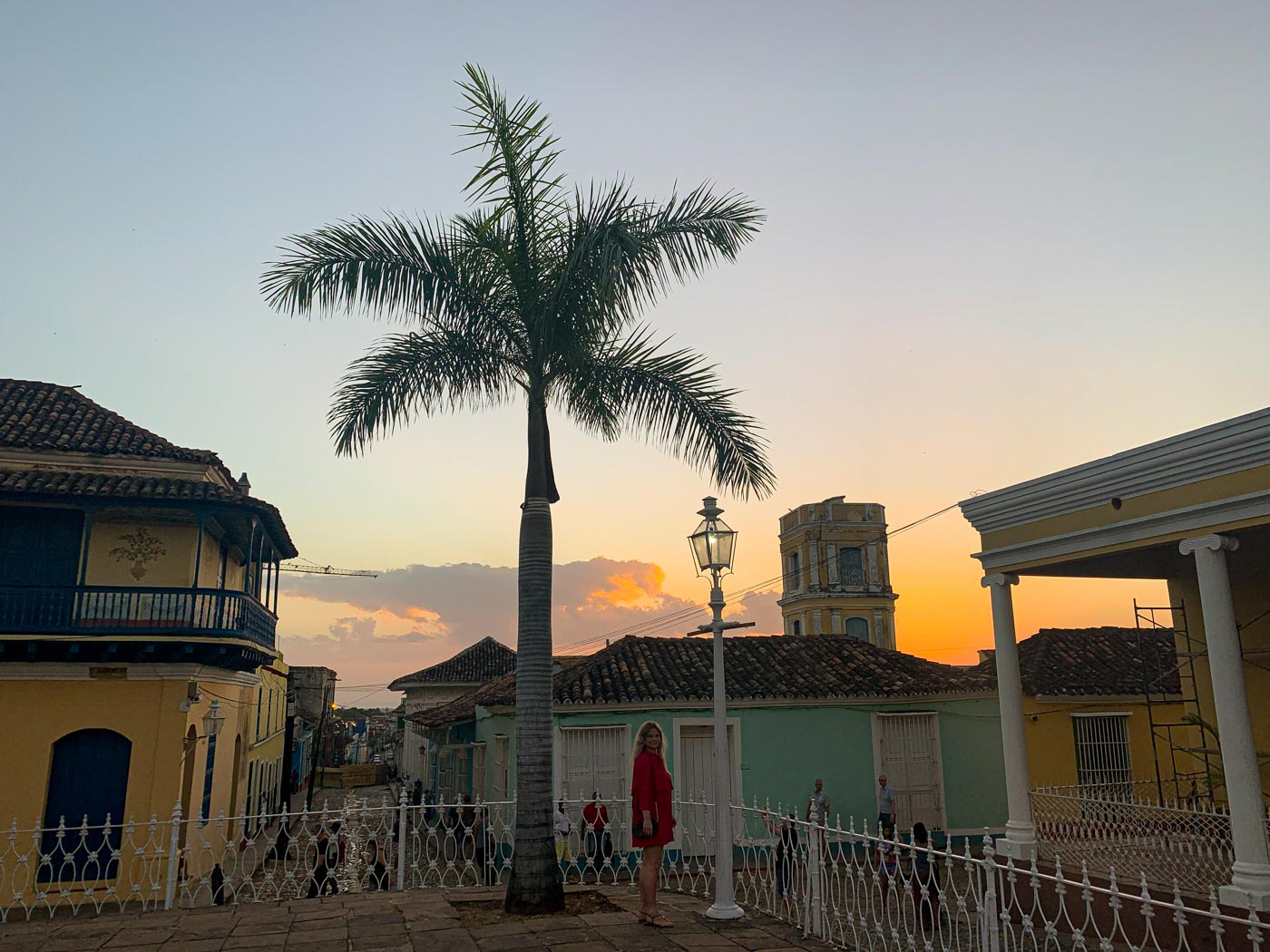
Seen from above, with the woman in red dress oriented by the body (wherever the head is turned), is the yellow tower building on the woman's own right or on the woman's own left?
on the woman's own left

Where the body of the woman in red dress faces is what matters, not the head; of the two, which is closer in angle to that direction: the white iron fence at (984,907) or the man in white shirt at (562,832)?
the white iron fence

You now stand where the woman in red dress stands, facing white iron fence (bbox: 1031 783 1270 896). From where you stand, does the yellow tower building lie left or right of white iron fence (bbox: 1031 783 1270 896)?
left

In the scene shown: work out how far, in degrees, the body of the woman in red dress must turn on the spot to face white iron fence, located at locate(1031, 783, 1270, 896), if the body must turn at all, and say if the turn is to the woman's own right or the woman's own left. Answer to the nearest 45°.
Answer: approximately 45° to the woman's own left
